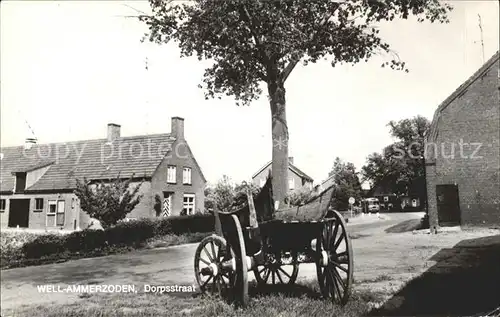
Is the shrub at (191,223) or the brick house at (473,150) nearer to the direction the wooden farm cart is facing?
the shrub

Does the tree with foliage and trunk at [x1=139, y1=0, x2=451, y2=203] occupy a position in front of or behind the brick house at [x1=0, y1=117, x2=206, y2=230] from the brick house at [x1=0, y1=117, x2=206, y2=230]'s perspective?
in front

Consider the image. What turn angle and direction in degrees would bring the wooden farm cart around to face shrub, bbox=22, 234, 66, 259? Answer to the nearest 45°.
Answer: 0° — it already faces it

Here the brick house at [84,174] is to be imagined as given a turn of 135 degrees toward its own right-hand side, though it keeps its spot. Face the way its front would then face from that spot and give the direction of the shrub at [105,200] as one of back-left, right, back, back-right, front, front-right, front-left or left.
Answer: left

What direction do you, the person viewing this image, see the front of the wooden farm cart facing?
facing away from the viewer and to the left of the viewer

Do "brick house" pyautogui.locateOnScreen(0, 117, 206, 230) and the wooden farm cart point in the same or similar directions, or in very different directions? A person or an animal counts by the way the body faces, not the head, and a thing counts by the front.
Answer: very different directions

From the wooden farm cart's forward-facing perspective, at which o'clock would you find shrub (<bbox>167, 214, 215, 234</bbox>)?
The shrub is roughly at 1 o'clock from the wooden farm cart.

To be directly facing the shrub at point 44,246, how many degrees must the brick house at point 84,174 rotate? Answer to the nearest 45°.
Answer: approximately 45° to its right

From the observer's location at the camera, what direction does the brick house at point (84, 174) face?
facing the viewer and to the right of the viewer

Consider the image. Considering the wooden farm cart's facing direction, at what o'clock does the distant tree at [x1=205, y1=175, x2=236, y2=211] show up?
The distant tree is roughly at 1 o'clock from the wooden farm cart.
